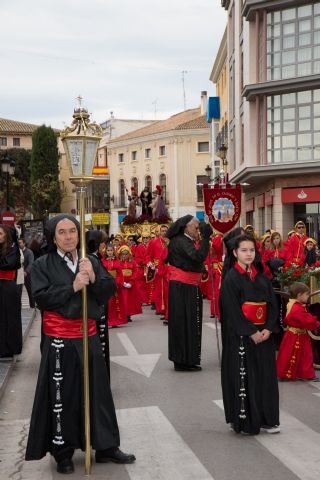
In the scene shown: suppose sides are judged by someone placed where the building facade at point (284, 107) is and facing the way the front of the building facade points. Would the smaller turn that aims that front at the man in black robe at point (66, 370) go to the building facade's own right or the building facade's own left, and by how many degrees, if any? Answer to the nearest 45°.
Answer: approximately 45° to the building facade's own left

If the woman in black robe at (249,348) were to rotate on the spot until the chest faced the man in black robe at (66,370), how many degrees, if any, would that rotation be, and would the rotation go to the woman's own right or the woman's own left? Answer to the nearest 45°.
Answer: approximately 90° to the woman's own right

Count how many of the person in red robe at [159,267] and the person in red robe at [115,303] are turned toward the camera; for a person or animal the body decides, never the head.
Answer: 2

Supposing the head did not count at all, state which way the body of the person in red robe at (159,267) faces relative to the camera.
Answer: toward the camera

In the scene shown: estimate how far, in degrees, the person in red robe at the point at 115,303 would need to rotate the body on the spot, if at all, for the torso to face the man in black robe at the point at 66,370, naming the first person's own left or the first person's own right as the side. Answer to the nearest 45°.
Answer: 0° — they already face them

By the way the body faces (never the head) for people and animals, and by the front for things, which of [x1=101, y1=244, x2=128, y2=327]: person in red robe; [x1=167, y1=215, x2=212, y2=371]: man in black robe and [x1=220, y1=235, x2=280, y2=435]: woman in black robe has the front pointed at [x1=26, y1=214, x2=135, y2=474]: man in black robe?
the person in red robe

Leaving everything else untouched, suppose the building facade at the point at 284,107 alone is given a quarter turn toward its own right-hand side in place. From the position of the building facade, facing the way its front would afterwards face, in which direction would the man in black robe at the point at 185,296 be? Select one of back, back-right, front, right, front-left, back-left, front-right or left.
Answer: back-left
